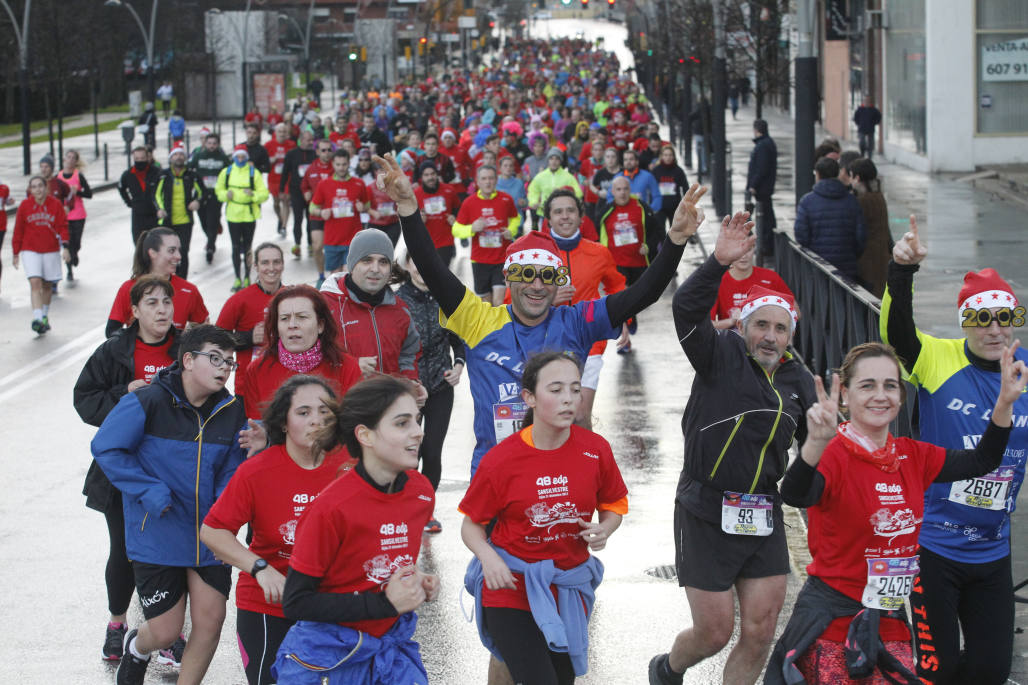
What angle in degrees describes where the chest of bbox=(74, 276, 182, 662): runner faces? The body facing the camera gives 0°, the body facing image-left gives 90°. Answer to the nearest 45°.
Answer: approximately 315°

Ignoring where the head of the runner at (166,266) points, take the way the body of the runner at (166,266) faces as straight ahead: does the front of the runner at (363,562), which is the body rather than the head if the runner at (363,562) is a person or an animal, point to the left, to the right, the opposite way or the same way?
the same way

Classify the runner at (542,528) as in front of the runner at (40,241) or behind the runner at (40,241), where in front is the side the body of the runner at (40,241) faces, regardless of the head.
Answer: in front

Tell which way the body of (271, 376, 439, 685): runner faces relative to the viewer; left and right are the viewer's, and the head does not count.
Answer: facing the viewer and to the right of the viewer

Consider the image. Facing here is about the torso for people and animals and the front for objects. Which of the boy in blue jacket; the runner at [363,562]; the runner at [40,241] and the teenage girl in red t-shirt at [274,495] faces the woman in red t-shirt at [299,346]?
the runner at [40,241]

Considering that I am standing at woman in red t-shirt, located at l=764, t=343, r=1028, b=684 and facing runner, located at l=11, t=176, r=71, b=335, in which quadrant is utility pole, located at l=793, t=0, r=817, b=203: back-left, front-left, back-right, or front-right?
front-right

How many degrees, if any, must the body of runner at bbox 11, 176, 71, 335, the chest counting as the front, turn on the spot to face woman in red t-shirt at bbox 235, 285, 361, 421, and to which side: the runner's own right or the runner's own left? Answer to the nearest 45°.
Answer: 0° — they already face them

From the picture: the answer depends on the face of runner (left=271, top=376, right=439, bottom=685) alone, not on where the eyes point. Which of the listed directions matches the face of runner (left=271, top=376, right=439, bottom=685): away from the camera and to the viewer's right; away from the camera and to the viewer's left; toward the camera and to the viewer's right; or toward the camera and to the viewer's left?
toward the camera and to the viewer's right

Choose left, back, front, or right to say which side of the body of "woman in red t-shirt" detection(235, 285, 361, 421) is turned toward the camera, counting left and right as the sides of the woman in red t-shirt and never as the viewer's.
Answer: front

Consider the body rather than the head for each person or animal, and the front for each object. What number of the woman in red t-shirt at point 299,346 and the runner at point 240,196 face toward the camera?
2

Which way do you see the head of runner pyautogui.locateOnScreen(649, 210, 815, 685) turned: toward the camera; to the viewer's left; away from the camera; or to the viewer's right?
toward the camera

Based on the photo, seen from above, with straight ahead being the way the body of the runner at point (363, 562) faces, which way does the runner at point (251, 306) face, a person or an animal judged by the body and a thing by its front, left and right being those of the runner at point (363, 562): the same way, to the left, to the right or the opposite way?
the same way

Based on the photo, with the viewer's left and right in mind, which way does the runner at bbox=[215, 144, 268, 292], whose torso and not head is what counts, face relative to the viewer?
facing the viewer
